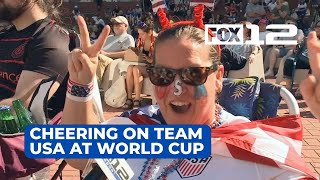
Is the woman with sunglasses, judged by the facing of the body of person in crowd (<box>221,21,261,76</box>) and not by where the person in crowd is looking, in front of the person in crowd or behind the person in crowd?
in front

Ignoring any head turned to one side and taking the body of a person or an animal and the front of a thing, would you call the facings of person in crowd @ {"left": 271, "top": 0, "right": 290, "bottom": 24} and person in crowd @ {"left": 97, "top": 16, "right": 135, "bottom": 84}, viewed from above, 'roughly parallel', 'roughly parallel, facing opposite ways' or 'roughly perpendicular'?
roughly parallel

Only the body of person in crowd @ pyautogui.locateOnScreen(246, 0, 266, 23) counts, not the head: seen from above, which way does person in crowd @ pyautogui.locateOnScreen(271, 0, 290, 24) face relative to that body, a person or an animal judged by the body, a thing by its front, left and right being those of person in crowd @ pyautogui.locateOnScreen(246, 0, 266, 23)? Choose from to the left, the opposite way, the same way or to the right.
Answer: the same way

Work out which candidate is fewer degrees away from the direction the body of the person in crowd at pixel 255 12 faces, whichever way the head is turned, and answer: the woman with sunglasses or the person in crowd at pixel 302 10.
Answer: the woman with sunglasses

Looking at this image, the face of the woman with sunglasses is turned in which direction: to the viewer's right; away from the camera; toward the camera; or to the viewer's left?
toward the camera

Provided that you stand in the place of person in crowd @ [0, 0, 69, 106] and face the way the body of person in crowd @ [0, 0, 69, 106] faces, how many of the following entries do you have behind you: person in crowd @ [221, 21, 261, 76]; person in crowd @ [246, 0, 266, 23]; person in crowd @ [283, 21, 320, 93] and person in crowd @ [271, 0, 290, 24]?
4

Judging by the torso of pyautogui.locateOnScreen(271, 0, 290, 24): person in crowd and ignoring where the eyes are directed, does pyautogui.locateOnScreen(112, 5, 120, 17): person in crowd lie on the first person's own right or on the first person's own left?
on the first person's own right

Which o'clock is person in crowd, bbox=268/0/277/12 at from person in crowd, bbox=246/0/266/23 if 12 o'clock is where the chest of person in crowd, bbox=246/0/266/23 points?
person in crowd, bbox=268/0/277/12 is roughly at 8 o'clock from person in crowd, bbox=246/0/266/23.

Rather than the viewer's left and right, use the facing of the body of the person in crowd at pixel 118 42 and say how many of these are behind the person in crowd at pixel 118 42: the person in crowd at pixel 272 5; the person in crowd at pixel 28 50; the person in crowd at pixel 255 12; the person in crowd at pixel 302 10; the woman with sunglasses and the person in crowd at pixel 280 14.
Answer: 4

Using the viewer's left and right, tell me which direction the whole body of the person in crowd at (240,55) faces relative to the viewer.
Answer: facing the viewer and to the left of the viewer

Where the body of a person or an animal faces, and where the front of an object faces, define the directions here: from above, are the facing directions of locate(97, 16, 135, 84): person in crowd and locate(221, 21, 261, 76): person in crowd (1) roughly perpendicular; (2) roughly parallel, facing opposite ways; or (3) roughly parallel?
roughly parallel

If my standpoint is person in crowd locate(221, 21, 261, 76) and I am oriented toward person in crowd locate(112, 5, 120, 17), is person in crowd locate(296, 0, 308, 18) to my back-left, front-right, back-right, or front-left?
front-right

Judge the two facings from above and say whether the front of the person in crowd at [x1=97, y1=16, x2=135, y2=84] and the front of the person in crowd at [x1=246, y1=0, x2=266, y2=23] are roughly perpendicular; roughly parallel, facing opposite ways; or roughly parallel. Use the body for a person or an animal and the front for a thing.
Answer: roughly parallel

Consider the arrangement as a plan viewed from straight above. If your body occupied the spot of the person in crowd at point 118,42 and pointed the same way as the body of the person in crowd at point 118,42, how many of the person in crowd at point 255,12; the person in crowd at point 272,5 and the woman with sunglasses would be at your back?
2
